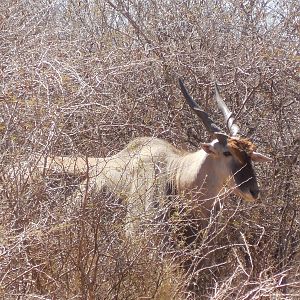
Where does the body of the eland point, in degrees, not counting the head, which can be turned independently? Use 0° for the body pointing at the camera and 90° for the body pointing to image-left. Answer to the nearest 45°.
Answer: approximately 270°
